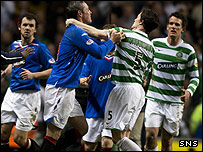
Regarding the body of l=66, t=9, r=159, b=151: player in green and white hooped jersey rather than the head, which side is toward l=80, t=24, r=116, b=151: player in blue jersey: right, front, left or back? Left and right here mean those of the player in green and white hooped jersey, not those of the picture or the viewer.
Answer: front

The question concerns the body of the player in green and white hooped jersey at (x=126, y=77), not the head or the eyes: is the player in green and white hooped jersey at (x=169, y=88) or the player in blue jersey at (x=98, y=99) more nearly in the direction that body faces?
the player in blue jersey

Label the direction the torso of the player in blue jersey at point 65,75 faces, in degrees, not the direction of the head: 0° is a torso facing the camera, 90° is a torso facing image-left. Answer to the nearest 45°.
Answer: approximately 270°

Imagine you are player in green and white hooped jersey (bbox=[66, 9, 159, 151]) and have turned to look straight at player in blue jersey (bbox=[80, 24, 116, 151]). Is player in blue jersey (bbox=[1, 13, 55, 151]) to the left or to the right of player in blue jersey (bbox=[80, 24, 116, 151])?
left

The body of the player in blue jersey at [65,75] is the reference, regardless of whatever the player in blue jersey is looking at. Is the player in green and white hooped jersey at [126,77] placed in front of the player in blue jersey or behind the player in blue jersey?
in front

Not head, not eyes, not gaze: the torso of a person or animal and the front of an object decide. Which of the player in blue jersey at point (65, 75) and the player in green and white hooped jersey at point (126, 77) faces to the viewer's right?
the player in blue jersey

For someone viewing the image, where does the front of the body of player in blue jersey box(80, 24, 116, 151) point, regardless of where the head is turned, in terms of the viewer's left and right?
facing the viewer and to the right of the viewer

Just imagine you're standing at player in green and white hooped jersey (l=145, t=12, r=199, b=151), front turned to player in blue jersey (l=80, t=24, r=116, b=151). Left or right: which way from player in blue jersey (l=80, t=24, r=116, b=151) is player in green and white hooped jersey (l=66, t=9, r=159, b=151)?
left

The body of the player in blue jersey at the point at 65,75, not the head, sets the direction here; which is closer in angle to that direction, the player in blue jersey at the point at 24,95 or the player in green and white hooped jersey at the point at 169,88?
the player in green and white hooped jersey

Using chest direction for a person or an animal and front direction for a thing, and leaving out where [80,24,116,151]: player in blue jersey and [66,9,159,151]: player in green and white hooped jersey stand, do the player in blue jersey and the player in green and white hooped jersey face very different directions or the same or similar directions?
very different directions

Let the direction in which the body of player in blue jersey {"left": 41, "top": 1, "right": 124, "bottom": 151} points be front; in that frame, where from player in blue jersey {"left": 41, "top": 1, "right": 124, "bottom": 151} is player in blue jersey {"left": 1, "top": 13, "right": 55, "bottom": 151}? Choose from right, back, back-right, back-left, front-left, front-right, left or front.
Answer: back-left

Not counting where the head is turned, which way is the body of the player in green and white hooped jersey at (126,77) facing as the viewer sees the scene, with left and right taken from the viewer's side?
facing away from the viewer and to the left of the viewer

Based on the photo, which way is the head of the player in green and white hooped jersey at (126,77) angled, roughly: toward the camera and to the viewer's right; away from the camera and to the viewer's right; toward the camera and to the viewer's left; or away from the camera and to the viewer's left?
away from the camera and to the viewer's left

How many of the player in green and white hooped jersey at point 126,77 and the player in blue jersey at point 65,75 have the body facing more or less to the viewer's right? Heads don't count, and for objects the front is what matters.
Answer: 1

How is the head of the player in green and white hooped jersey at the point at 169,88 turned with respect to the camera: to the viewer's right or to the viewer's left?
to the viewer's left

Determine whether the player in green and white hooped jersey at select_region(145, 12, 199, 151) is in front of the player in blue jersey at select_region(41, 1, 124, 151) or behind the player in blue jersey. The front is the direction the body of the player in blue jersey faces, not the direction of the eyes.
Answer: in front
